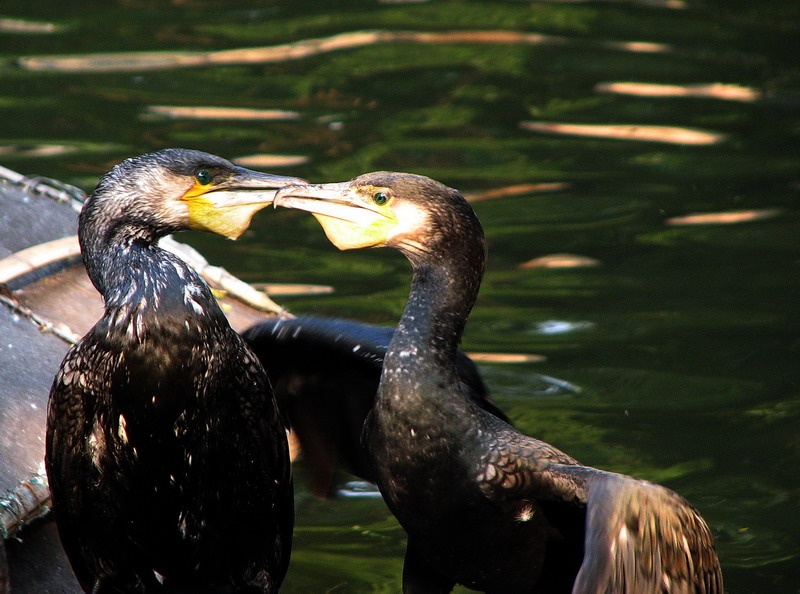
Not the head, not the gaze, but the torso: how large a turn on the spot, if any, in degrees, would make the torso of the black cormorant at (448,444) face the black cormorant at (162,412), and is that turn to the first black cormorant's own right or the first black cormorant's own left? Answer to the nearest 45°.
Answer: approximately 45° to the first black cormorant's own right

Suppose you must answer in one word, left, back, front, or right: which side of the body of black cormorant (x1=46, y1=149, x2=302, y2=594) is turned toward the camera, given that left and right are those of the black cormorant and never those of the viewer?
front

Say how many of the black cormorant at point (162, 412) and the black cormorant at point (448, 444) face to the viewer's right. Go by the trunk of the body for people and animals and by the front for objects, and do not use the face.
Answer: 0

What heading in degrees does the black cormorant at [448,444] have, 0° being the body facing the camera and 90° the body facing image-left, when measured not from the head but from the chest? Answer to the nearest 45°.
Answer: approximately 45°

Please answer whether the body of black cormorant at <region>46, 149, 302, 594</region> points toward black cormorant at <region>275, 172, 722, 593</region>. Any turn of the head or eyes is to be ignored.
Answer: no
